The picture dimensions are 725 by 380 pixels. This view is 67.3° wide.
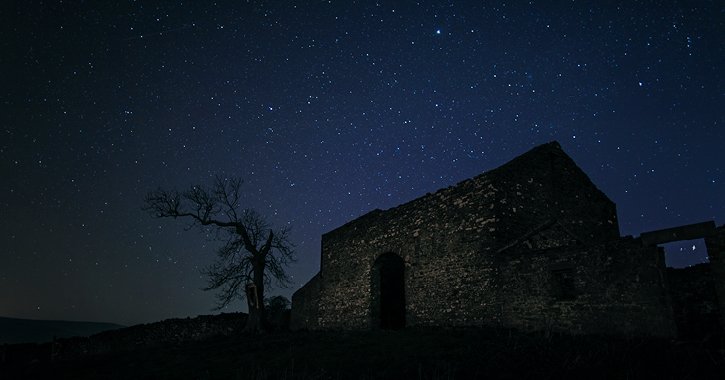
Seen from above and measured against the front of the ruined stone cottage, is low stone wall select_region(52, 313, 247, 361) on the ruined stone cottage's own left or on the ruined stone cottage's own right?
on the ruined stone cottage's own right

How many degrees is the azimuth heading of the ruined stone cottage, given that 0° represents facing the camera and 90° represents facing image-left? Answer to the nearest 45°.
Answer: approximately 45°

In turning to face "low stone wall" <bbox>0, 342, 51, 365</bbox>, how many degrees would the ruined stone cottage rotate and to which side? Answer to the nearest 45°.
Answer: approximately 45° to its right
